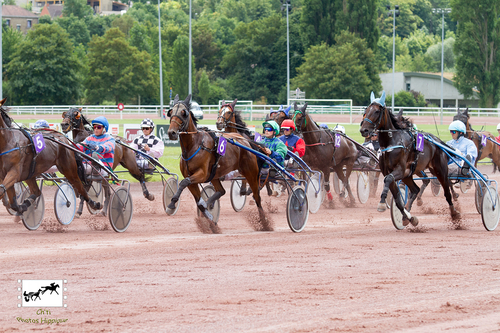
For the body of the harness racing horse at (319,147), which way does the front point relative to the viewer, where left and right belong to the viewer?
facing the viewer and to the left of the viewer

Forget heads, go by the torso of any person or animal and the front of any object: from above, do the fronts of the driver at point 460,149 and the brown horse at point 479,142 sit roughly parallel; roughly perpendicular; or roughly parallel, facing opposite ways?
roughly parallel

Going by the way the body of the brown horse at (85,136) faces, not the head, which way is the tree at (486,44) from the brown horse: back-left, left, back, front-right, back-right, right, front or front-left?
back

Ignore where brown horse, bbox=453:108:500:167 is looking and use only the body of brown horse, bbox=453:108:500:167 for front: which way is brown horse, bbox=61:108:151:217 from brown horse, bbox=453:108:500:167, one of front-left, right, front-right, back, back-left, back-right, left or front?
front

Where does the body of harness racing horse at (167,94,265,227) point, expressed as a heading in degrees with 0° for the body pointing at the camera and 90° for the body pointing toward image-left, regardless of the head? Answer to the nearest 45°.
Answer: approximately 45°

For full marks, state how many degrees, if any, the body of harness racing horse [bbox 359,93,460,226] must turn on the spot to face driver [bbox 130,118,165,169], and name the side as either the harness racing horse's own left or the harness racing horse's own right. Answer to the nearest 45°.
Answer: approximately 90° to the harness racing horse's own right

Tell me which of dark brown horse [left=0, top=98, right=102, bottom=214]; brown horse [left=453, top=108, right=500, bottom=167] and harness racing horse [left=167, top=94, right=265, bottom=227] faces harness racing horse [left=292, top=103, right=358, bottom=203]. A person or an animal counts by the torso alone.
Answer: the brown horse

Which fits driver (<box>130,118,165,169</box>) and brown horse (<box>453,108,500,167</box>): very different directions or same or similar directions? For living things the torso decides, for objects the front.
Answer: same or similar directions

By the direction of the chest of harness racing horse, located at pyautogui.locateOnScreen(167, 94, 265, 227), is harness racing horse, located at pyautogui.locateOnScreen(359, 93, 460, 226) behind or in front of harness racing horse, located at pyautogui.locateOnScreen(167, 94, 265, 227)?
behind

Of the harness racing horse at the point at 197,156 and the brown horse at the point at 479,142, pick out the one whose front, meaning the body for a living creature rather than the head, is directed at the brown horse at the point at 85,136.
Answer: the brown horse at the point at 479,142
